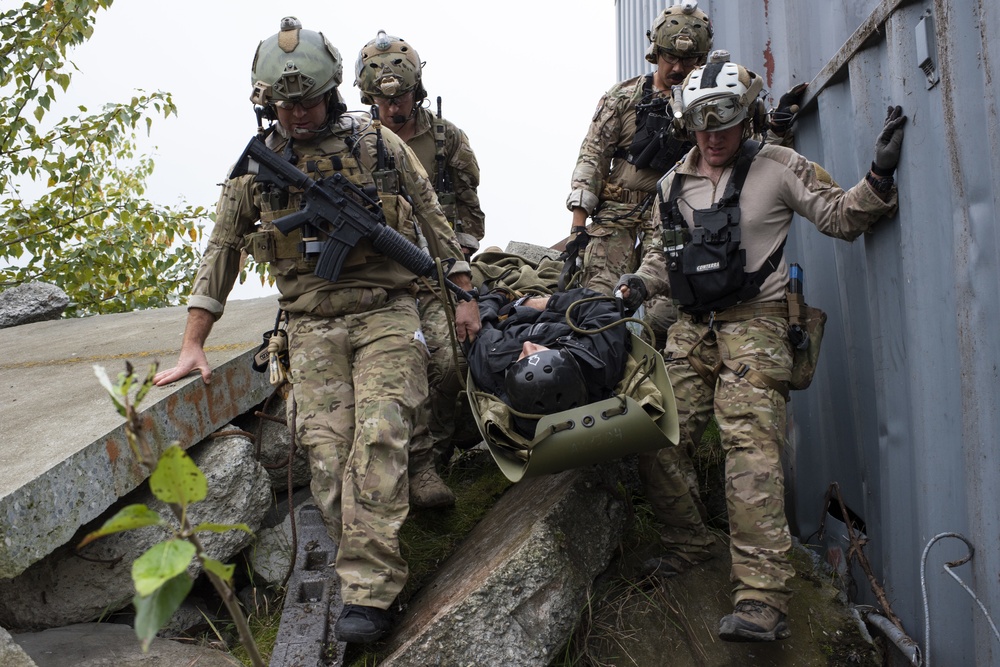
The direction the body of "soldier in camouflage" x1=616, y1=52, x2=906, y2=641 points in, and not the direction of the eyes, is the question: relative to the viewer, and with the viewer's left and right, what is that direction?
facing the viewer and to the left of the viewer

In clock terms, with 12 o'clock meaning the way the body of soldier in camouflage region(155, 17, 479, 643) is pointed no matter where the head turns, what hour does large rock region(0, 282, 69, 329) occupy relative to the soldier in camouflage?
The large rock is roughly at 5 o'clock from the soldier in camouflage.

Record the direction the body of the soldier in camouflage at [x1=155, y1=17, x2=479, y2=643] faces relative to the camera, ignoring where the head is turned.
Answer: toward the camera

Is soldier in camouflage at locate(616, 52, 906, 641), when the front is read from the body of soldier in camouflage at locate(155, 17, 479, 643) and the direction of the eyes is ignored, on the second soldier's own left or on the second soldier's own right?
on the second soldier's own left

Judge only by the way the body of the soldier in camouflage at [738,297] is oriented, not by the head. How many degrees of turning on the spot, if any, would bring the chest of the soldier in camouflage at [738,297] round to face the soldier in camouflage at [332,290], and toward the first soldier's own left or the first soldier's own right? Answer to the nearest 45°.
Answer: approximately 45° to the first soldier's own right

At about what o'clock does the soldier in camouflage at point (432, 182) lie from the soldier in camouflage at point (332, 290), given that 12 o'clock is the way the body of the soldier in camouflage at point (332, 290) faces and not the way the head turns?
the soldier in camouflage at point (432, 182) is roughly at 7 o'clock from the soldier in camouflage at point (332, 290).

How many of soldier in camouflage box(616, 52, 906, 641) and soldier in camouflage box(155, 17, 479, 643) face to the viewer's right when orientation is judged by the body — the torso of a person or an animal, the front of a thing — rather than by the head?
0

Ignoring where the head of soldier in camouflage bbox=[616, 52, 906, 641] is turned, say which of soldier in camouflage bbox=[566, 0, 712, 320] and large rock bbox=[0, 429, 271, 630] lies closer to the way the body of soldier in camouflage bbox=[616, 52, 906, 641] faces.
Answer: the large rock
